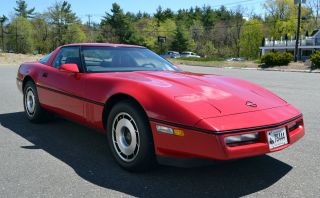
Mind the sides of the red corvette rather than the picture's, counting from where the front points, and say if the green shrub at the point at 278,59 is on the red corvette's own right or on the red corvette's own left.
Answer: on the red corvette's own left

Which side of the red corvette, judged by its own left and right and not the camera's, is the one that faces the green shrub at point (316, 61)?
left

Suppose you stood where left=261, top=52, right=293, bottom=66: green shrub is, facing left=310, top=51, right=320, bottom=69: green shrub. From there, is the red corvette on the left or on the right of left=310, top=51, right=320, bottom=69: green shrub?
right

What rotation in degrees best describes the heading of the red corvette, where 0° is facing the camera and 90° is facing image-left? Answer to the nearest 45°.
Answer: approximately 315°
